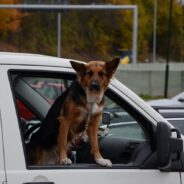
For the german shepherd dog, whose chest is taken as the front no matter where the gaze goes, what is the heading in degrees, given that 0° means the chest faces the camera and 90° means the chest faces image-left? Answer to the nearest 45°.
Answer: approximately 315°

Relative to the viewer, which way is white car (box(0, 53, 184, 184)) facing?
to the viewer's right
